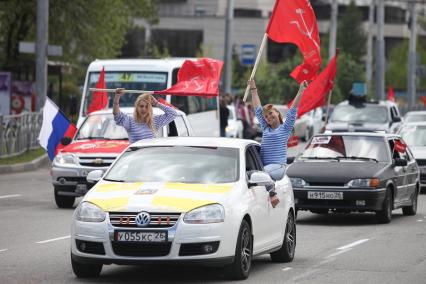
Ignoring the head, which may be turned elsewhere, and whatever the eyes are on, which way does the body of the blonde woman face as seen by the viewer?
toward the camera

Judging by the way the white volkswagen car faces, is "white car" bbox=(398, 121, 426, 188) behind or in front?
behind

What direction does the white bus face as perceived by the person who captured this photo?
facing the viewer and to the left of the viewer

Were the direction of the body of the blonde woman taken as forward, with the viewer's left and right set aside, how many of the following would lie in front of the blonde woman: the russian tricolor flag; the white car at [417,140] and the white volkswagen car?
1

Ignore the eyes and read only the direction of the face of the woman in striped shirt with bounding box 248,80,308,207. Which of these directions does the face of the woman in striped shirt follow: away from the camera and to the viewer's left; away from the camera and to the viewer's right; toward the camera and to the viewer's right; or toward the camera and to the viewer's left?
toward the camera and to the viewer's left

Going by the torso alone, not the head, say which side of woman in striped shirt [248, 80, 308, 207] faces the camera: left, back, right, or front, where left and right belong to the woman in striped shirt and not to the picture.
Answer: front

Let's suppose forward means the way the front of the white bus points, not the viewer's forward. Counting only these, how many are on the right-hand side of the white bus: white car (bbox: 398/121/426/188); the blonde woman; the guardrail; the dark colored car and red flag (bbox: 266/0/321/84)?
1

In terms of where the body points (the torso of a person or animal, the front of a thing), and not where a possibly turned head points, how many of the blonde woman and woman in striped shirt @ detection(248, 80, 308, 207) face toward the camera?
2

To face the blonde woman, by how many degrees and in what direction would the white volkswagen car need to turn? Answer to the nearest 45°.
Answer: approximately 135° to its right

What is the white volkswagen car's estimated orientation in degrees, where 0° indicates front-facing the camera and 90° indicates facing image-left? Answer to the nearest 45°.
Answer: approximately 45°
